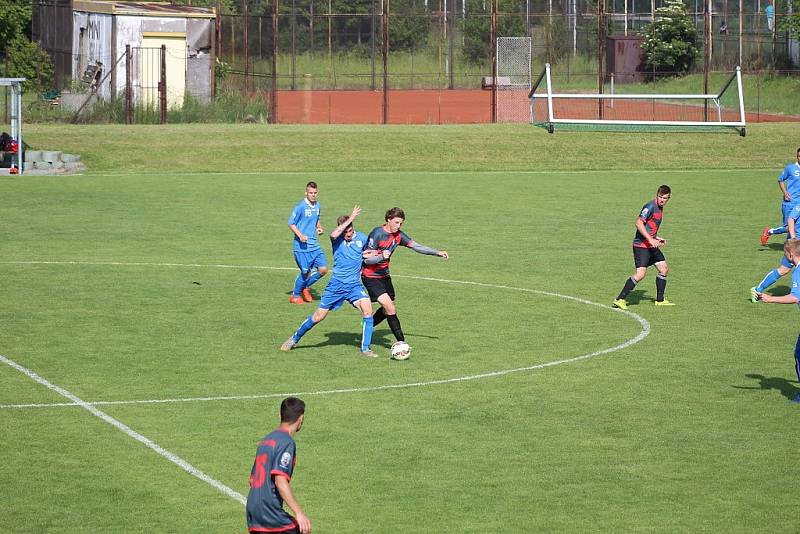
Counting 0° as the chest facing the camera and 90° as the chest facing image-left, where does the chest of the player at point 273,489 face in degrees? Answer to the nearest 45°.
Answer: approximately 225°

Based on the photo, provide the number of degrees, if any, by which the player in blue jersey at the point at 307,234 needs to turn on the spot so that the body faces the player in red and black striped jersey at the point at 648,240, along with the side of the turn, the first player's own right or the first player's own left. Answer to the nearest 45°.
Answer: approximately 45° to the first player's own left

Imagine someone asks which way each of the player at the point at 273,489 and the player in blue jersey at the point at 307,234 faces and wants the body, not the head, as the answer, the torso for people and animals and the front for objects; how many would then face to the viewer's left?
0

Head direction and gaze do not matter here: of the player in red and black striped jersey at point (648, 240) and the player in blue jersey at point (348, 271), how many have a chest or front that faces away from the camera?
0

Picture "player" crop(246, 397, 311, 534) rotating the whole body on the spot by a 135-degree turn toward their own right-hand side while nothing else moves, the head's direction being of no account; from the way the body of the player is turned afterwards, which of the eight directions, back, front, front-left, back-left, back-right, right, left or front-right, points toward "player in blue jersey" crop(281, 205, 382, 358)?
back

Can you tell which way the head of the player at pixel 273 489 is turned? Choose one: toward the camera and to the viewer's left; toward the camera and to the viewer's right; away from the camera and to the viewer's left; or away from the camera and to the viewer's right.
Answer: away from the camera and to the viewer's right

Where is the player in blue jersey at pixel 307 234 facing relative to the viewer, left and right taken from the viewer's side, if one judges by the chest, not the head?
facing the viewer and to the right of the viewer
